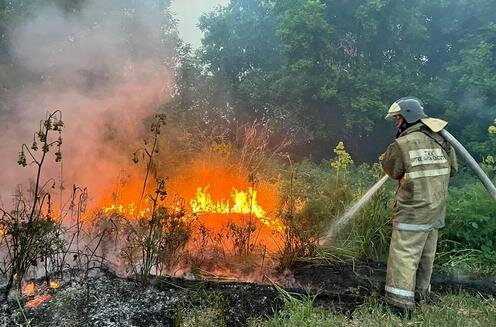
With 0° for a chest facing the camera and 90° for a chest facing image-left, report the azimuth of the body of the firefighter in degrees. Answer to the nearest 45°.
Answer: approximately 135°

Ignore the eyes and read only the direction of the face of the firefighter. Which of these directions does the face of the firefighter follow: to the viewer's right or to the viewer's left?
to the viewer's left

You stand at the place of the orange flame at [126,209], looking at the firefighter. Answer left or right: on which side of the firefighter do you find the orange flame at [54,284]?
right

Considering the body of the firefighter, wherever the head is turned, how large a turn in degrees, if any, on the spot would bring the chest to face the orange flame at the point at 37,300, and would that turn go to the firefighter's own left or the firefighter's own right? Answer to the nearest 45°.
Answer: approximately 90° to the firefighter's own left

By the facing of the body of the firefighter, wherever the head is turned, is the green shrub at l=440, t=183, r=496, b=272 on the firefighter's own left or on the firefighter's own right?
on the firefighter's own right

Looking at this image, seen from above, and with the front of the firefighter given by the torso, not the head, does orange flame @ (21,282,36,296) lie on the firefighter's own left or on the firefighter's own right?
on the firefighter's own left

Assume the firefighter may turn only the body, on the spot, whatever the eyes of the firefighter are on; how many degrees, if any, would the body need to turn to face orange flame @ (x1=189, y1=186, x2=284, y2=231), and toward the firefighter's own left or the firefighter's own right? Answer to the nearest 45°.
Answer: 0° — they already face it

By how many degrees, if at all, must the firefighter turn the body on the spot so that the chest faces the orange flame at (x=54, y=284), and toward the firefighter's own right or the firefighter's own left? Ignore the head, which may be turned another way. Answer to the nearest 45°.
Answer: approximately 45° to the firefighter's own left
